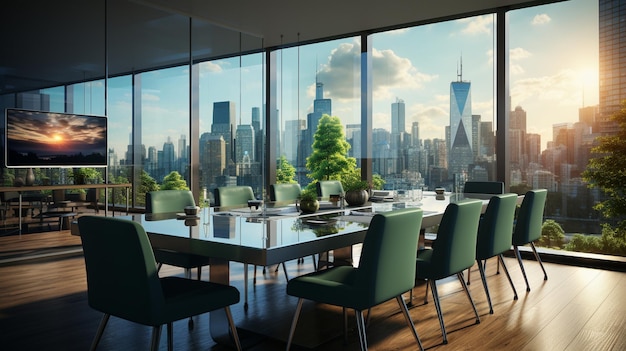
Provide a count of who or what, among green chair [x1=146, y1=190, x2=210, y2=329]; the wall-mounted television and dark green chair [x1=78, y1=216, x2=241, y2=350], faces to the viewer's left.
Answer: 0

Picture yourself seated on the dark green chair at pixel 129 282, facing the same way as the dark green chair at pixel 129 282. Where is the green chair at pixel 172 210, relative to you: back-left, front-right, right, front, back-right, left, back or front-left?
front-left

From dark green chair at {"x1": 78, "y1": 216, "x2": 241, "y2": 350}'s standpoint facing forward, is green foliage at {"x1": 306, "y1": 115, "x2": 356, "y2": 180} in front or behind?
in front

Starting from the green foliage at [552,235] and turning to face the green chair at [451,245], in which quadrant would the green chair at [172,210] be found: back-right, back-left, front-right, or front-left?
front-right

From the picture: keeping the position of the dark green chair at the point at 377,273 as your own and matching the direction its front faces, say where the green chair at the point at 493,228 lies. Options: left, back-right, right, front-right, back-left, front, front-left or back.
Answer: right

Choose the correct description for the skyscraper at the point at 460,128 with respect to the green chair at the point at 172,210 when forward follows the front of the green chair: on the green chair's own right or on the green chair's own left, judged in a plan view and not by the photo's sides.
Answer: on the green chair's own left

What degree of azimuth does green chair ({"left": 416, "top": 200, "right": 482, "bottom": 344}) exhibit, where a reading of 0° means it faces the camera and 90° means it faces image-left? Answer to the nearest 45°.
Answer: approximately 135°

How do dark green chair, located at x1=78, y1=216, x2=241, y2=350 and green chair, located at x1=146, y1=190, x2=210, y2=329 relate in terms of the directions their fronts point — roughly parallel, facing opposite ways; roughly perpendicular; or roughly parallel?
roughly perpendicular

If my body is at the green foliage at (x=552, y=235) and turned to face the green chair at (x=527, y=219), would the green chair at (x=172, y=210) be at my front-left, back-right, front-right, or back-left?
front-right

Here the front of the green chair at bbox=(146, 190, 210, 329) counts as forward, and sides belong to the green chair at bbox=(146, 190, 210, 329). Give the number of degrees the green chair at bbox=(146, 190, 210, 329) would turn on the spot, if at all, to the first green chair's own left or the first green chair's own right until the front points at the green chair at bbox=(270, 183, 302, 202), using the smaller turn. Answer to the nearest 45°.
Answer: approximately 90° to the first green chair's own left

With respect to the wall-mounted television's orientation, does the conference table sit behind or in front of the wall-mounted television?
in front

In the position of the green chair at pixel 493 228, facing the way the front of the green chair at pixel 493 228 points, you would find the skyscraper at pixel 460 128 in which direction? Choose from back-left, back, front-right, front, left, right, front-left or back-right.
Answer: front-right
